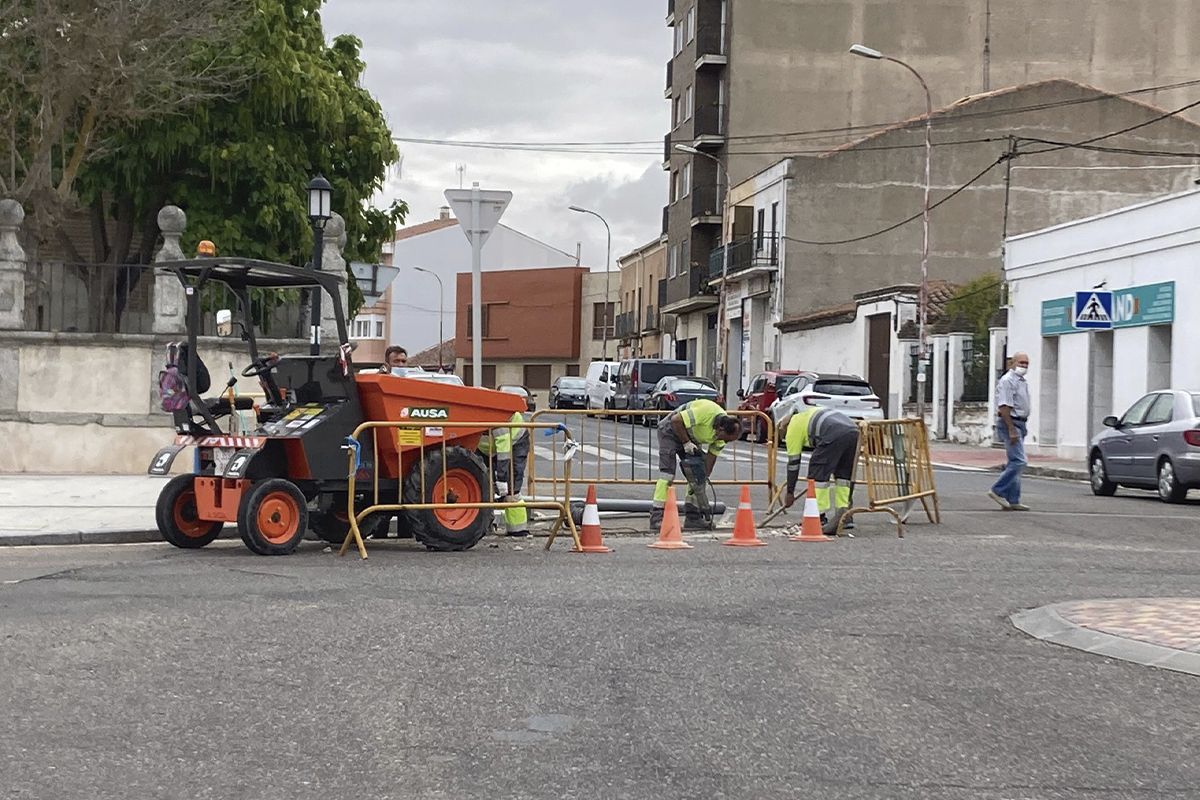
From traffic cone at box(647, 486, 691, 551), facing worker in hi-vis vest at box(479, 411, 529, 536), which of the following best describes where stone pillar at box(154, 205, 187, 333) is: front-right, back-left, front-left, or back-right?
front-right

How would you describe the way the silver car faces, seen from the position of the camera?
facing away from the viewer and to the left of the viewer

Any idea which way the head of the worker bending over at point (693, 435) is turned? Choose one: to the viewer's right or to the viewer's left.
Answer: to the viewer's right

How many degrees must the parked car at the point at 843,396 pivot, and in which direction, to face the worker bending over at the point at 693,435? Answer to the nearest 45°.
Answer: approximately 135° to its left

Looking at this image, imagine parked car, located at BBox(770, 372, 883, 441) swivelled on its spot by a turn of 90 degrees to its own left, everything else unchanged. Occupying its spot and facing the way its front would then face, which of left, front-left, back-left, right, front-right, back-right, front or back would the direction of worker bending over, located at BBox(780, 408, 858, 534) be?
front-left

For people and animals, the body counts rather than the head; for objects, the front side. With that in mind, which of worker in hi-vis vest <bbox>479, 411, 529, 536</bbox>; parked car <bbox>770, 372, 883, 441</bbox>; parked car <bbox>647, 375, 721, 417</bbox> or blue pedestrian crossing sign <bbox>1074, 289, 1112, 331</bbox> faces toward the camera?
the blue pedestrian crossing sign

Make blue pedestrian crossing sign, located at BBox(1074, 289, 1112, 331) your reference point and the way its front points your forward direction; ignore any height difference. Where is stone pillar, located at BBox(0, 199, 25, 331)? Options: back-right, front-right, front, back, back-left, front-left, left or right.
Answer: front-right

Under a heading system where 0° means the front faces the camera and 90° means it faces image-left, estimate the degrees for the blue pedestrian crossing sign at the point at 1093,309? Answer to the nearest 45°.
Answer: approximately 0°

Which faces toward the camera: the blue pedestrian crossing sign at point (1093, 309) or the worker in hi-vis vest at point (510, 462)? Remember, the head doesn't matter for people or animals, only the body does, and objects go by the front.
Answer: the blue pedestrian crossing sign

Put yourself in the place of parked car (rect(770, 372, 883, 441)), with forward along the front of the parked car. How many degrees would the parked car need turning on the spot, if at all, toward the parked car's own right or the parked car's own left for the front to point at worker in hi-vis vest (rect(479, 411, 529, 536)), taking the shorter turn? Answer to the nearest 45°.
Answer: approximately 135° to the parked car's own left

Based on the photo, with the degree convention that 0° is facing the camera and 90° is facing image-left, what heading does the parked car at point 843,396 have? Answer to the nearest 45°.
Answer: approximately 135°

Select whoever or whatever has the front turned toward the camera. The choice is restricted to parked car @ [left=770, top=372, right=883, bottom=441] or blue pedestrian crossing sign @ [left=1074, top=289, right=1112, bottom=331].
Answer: the blue pedestrian crossing sign

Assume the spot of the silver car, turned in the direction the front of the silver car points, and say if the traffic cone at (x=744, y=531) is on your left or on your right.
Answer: on your left
